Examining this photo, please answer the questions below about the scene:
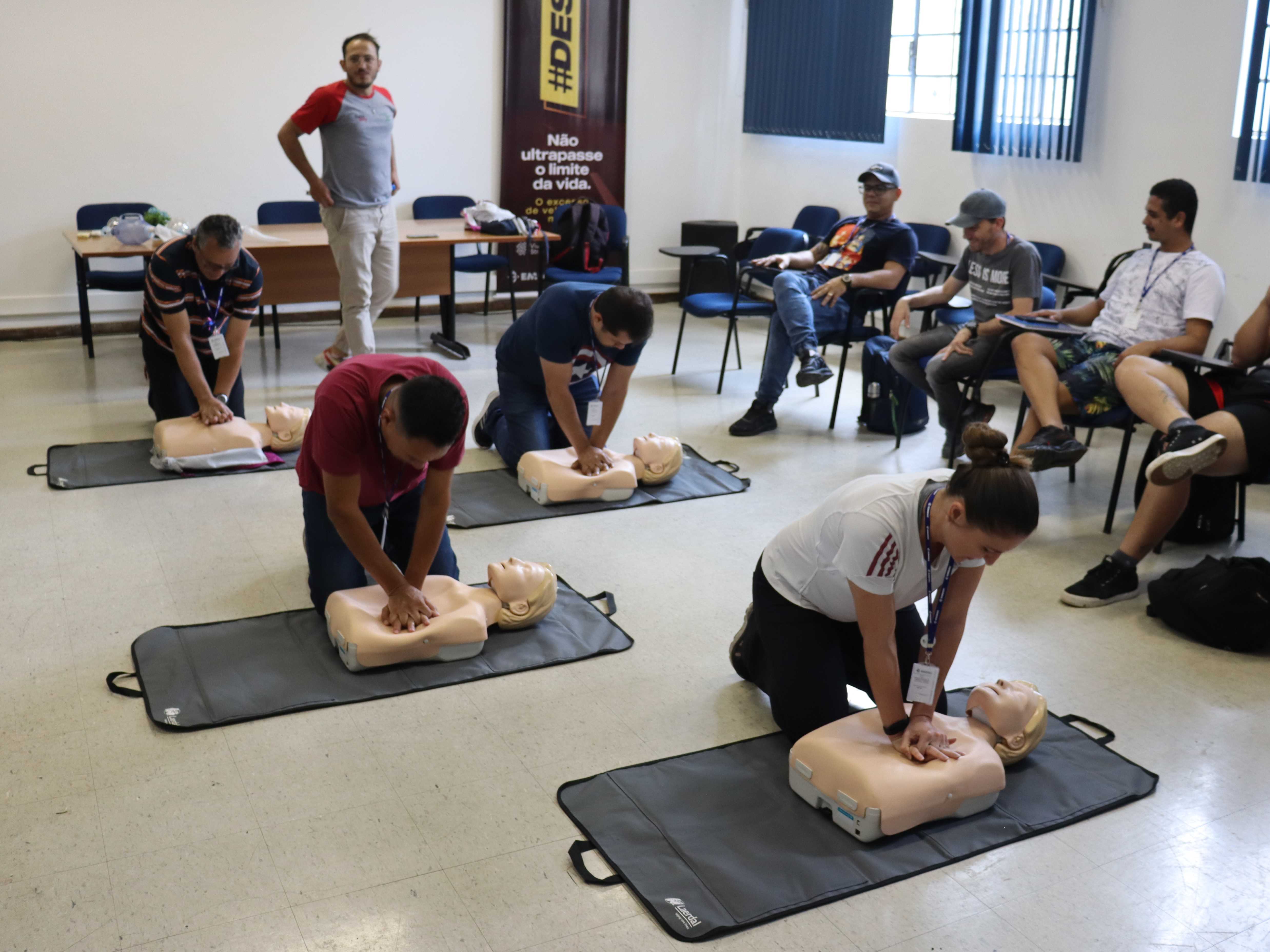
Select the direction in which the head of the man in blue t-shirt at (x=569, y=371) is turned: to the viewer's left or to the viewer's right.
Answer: to the viewer's right

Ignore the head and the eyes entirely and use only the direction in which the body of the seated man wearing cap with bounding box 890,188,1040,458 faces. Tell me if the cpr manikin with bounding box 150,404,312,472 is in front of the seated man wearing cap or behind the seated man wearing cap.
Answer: in front

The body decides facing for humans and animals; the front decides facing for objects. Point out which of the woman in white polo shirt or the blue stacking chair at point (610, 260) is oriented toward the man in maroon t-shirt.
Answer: the blue stacking chair

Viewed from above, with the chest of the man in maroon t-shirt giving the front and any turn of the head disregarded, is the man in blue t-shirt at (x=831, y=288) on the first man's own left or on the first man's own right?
on the first man's own left

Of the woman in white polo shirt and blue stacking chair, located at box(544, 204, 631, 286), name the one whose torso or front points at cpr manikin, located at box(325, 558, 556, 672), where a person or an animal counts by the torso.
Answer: the blue stacking chair

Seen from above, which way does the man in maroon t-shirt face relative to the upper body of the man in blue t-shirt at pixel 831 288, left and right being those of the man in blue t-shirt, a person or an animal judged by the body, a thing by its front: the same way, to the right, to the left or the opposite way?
to the left

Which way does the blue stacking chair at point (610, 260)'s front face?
toward the camera

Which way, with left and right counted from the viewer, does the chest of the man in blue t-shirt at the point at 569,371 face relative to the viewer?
facing the viewer and to the right of the viewer

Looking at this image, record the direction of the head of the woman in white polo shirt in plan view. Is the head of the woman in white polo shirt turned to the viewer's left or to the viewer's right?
to the viewer's right

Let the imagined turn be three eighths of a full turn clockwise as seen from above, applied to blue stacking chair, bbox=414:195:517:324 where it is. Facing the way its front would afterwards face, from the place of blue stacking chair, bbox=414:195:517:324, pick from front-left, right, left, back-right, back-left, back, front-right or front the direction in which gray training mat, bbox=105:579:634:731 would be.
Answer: left

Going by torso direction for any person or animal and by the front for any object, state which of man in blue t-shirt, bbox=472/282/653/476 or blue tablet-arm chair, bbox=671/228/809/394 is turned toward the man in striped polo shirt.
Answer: the blue tablet-arm chair

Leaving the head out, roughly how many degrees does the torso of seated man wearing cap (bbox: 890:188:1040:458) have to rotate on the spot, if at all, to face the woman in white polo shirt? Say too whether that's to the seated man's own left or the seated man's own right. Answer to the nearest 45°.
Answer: approximately 45° to the seated man's own left

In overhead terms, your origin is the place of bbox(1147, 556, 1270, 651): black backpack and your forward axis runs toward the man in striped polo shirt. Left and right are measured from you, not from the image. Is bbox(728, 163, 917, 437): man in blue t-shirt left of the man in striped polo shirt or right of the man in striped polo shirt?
right

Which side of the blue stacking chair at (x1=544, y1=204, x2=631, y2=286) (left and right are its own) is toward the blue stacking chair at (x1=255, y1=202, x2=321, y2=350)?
right

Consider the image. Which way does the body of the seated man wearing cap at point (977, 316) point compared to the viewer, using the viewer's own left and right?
facing the viewer and to the left of the viewer

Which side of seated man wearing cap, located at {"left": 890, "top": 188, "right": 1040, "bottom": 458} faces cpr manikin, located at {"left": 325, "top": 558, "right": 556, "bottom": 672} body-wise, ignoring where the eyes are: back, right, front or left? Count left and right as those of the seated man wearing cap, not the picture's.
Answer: front

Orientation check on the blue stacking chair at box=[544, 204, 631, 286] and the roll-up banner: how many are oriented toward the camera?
2

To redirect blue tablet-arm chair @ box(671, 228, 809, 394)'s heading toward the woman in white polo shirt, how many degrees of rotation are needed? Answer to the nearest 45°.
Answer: approximately 45° to its left
